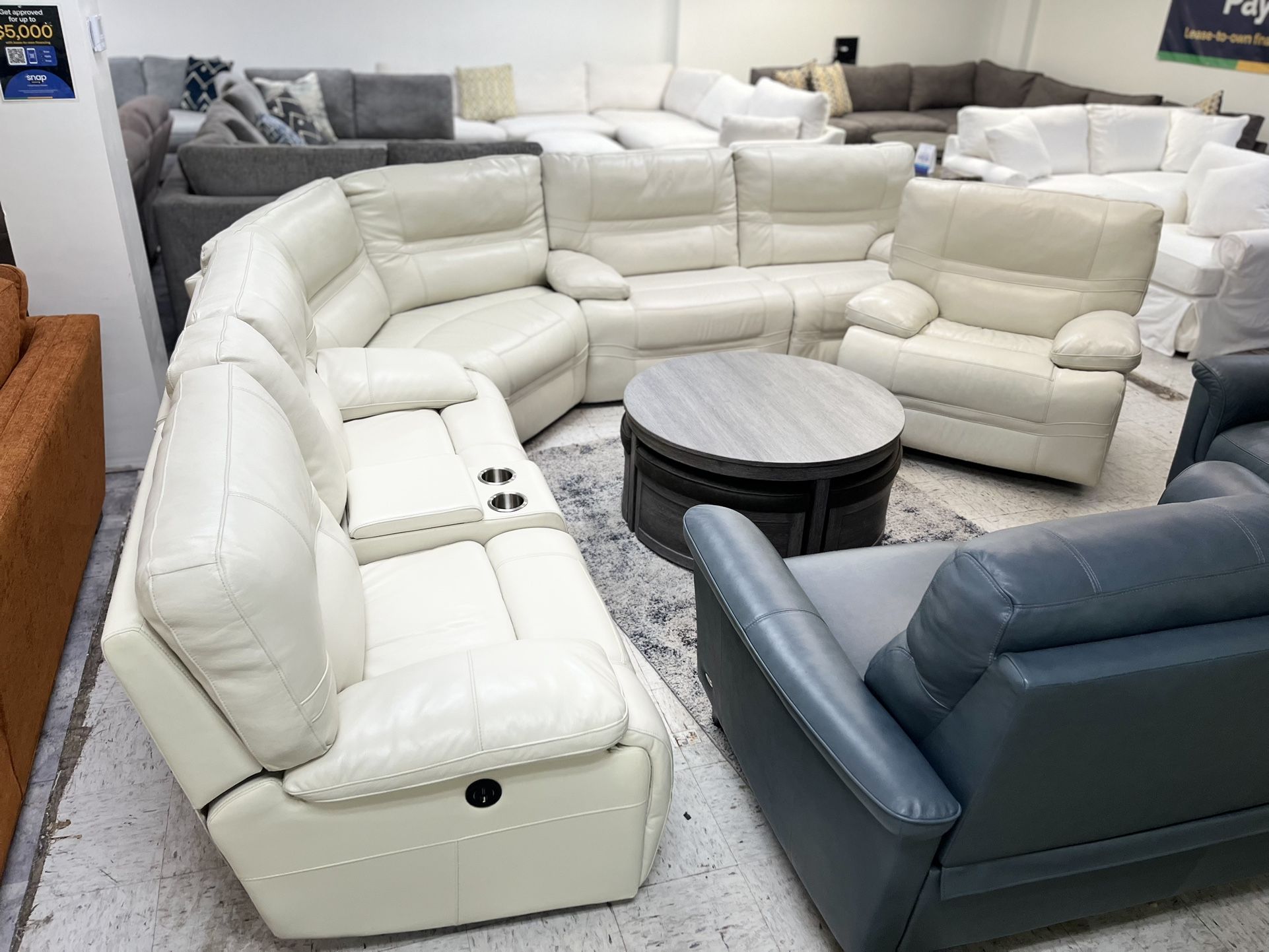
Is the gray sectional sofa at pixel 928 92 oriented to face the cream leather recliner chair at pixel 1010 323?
yes

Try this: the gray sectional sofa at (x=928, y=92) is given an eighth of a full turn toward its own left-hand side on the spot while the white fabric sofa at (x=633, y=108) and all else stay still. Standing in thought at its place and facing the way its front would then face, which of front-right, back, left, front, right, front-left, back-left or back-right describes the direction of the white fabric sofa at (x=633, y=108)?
right

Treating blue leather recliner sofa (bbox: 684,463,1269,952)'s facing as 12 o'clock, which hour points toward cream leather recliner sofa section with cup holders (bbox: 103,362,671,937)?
The cream leather recliner sofa section with cup holders is roughly at 10 o'clock from the blue leather recliner sofa.

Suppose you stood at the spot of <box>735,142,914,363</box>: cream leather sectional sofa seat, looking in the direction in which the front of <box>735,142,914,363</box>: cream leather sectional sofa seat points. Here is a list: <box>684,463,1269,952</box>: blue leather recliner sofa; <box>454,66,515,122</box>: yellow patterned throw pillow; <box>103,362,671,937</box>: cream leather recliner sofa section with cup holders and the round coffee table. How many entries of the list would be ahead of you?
3

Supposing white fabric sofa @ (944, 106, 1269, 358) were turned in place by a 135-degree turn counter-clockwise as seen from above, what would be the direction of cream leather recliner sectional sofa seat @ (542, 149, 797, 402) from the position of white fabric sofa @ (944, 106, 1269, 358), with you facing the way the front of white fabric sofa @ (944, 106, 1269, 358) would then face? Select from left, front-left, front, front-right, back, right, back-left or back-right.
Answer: back

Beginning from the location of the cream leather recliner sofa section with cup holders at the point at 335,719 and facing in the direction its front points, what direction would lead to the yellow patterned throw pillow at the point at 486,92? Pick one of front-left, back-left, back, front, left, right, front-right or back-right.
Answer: left

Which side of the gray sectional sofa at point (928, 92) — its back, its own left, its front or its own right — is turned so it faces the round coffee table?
front

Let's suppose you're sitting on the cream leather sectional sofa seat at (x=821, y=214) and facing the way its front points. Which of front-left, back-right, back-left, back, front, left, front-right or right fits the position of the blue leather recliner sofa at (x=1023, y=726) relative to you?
front

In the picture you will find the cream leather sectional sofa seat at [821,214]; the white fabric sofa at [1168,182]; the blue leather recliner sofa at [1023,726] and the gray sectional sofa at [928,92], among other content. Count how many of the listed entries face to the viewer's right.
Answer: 0

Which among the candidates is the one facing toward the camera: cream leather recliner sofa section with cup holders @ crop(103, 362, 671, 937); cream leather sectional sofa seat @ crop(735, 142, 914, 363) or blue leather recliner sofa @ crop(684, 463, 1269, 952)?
cream leather sectional sofa seat @ crop(735, 142, 914, 363)

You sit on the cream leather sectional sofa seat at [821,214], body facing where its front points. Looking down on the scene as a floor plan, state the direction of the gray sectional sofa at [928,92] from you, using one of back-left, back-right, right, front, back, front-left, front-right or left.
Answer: back

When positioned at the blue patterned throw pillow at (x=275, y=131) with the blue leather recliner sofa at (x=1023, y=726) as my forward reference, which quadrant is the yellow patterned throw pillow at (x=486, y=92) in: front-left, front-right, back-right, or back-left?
back-left

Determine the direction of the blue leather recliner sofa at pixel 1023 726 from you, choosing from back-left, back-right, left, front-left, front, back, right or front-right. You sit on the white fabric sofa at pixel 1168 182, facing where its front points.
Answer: front

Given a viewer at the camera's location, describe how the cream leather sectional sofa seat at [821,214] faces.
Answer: facing the viewer

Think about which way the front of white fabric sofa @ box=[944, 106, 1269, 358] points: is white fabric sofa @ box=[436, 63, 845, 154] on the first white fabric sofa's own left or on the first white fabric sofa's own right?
on the first white fabric sofa's own right

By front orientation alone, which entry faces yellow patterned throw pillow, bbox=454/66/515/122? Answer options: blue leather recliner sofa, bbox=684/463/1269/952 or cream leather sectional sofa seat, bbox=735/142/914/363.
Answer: the blue leather recliner sofa

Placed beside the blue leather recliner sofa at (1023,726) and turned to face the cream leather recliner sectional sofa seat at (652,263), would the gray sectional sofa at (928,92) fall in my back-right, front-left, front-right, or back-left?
front-right

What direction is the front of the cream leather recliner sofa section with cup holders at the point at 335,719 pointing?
to the viewer's right

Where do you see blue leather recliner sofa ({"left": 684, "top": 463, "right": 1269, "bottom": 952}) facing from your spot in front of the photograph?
facing away from the viewer and to the left of the viewer

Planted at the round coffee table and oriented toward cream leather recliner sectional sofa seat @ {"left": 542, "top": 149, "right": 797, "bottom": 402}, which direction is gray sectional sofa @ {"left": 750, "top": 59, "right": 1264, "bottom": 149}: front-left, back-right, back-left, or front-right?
front-right

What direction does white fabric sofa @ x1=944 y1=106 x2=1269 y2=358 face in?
toward the camera

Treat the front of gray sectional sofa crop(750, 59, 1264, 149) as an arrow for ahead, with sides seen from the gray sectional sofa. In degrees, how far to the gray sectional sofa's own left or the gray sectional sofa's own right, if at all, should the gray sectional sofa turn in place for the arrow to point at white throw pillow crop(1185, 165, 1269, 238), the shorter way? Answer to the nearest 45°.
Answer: approximately 45° to the gray sectional sofa's own left
